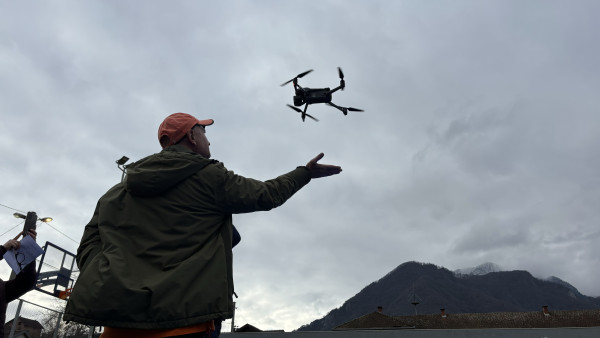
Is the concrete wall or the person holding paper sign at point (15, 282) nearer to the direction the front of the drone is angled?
the person holding paper sign

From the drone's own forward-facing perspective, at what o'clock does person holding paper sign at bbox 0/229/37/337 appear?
The person holding paper sign is roughly at 10 o'clock from the drone.

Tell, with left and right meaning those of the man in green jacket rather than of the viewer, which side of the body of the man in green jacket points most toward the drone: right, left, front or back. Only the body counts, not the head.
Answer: front

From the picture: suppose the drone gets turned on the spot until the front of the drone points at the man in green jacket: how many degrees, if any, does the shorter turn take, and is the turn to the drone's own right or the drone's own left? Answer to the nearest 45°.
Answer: approximately 90° to the drone's own left

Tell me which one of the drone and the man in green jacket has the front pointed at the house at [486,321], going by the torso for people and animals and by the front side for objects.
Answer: the man in green jacket

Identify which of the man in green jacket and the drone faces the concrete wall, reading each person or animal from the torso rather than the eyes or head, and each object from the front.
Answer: the man in green jacket

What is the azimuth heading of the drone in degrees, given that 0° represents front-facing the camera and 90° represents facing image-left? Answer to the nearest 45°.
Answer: approximately 90°

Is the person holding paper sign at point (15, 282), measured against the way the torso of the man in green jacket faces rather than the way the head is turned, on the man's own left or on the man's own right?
on the man's own left
